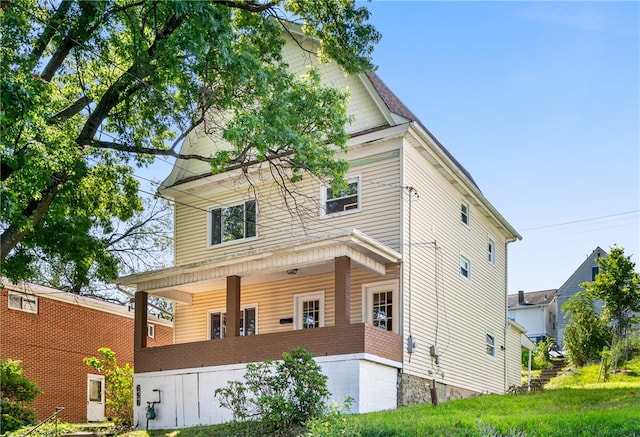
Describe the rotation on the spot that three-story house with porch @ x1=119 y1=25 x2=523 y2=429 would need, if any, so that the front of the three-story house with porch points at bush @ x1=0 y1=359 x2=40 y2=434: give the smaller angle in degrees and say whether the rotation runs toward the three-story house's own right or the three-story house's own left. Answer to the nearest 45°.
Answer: approximately 45° to the three-story house's own right

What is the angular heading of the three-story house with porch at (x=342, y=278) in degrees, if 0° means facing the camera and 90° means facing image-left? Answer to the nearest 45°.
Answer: approximately 45°

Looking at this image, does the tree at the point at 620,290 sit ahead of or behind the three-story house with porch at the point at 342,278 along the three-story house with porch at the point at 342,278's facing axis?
behind

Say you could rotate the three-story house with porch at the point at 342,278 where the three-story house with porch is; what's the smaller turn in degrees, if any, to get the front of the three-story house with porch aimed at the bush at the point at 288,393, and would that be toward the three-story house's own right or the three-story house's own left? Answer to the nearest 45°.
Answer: approximately 45° to the three-story house's own left

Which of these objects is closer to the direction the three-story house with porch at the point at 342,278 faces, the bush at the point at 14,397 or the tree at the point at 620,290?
the bush

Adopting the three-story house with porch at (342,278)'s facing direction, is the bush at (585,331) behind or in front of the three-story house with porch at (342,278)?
behind

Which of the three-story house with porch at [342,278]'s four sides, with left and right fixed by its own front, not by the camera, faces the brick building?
right
